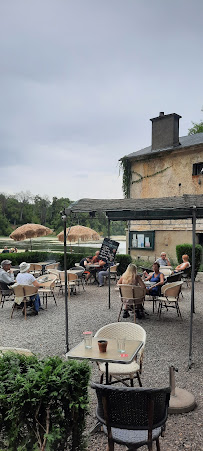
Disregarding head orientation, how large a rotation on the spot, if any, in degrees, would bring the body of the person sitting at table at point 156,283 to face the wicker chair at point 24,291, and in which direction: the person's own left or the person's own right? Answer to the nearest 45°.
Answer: approximately 45° to the person's own right

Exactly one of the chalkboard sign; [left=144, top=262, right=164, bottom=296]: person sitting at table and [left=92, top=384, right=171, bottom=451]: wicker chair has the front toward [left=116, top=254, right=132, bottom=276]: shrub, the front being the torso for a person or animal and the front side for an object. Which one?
the wicker chair

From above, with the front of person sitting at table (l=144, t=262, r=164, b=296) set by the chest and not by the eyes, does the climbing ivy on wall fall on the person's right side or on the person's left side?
on the person's right side

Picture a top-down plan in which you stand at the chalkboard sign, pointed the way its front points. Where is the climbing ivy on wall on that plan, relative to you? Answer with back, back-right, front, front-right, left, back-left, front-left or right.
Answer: back

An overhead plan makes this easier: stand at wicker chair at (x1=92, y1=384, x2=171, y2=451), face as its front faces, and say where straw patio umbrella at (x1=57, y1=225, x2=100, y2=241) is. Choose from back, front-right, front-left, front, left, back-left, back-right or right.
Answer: front

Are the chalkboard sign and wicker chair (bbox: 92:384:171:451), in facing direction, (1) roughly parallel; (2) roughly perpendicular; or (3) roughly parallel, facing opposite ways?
roughly parallel, facing opposite ways

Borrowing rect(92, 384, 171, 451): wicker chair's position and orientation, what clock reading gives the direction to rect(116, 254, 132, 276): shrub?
The shrub is roughly at 12 o'clock from the wicker chair.

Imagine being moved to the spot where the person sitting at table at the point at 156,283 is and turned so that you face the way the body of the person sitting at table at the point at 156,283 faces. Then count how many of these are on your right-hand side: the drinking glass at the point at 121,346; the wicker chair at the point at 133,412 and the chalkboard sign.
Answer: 1

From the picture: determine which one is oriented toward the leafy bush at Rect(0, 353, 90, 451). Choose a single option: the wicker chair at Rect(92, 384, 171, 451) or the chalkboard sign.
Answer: the chalkboard sign

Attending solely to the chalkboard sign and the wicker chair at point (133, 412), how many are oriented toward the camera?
1

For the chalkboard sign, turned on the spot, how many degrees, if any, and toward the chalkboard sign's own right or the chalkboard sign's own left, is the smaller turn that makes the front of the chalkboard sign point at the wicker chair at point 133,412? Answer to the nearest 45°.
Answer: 0° — it already faces it

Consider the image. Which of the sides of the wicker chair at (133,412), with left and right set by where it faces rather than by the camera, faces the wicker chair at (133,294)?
front

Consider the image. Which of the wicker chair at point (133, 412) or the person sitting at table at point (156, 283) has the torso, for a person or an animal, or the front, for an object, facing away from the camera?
the wicker chair

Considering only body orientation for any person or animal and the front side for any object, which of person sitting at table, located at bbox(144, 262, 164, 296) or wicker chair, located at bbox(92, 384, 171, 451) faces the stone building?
the wicker chair

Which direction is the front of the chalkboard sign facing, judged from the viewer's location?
facing the viewer

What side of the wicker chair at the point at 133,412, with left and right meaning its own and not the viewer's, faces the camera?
back

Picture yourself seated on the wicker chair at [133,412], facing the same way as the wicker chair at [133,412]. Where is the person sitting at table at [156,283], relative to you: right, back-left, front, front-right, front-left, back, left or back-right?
front

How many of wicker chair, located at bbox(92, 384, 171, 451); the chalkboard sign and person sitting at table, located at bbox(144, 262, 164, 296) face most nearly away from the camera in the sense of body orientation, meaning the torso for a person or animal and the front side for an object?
1
